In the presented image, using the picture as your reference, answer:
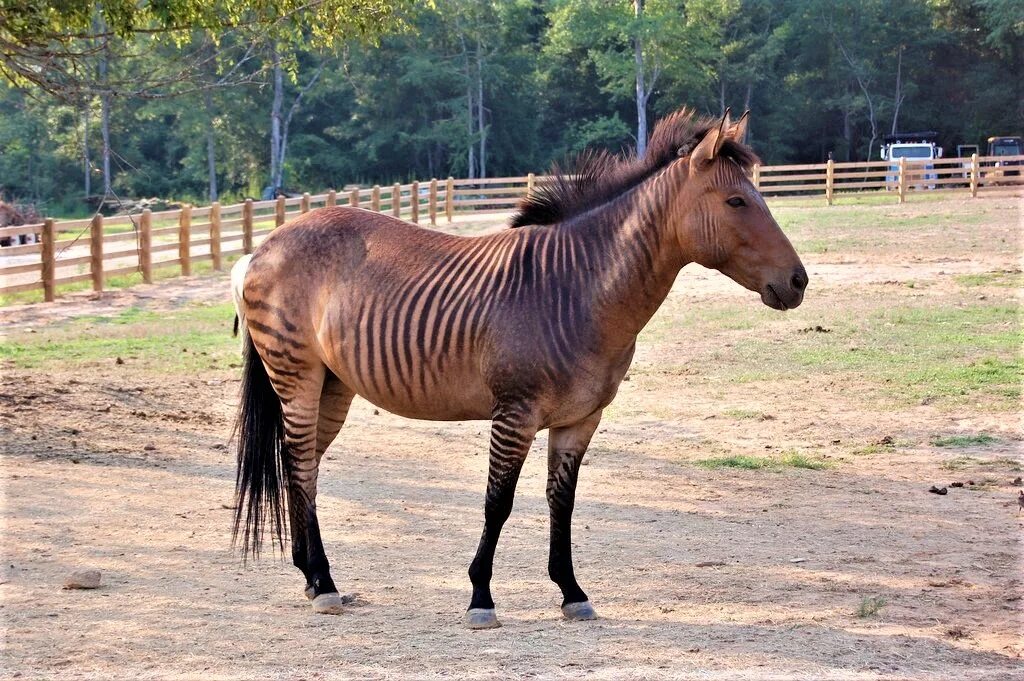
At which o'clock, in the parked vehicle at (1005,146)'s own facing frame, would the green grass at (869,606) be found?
The green grass is roughly at 12 o'clock from the parked vehicle.

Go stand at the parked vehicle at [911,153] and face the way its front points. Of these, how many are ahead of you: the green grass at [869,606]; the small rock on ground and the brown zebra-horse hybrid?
3

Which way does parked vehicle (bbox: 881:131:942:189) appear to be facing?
toward the camera

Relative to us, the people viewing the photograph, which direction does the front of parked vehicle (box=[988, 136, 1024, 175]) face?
facing the viewer

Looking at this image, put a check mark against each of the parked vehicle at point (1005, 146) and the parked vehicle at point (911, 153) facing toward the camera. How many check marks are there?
2

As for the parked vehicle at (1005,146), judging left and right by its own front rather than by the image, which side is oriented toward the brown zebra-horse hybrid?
front

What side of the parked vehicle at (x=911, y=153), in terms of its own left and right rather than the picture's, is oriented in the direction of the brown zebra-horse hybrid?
front

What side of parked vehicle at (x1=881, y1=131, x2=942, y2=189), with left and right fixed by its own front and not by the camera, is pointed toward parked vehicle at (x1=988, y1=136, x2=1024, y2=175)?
left

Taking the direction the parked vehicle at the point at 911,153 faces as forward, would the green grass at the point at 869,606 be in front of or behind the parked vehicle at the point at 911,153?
in front
